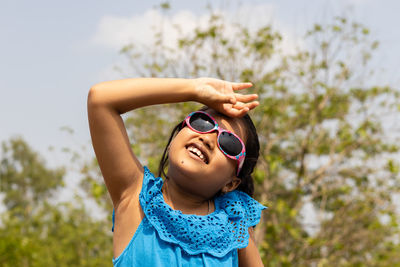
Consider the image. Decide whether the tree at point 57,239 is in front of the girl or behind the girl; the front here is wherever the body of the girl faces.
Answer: behind

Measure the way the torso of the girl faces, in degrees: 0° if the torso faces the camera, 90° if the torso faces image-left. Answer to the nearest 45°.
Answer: approximately 0°
